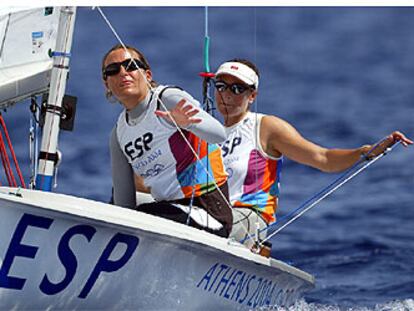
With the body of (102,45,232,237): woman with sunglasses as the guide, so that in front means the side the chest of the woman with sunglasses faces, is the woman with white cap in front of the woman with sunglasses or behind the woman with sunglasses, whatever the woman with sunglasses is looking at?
behind

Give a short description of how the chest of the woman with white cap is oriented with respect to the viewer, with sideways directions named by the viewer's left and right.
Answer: facing the viewer and to the left of the viewer

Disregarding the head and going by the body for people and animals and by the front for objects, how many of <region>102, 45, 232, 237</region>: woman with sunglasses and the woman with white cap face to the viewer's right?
0

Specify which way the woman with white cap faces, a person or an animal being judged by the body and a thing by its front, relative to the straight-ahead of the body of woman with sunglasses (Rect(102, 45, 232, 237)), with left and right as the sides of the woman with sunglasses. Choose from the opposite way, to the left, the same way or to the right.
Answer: the same way
